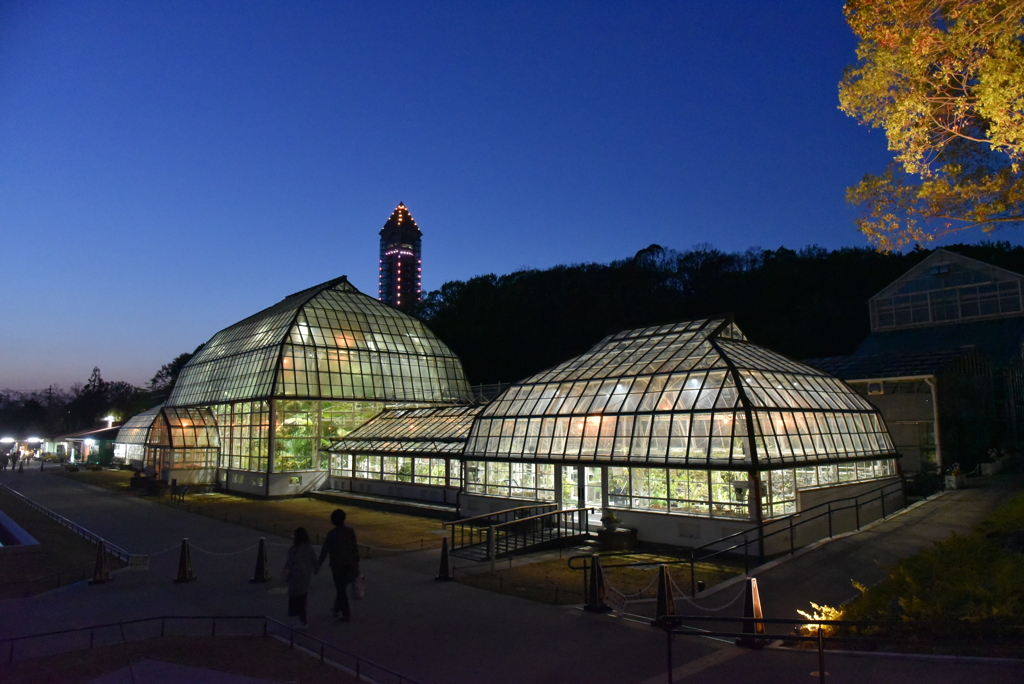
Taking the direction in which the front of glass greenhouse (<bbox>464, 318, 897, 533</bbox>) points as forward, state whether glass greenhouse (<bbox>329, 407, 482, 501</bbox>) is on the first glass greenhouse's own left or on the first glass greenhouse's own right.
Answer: on the first glass greenhouse's own right

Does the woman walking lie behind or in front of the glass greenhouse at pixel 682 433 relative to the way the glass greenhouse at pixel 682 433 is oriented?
in front

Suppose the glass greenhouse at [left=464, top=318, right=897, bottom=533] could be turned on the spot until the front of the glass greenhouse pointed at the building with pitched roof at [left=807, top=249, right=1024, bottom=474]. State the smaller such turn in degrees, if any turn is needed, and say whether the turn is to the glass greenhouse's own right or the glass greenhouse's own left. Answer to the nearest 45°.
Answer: approximately 180°

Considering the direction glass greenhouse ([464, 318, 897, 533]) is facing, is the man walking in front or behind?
in front

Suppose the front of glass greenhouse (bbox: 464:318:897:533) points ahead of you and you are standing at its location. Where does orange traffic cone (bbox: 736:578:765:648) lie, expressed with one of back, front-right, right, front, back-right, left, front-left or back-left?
front-left

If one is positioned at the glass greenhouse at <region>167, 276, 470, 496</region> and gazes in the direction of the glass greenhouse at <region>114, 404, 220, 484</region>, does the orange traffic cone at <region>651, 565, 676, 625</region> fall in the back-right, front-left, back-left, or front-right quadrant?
back-left

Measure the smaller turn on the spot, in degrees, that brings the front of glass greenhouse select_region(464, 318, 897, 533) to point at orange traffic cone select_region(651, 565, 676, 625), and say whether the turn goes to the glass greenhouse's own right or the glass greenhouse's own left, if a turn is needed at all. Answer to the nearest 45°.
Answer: approximately 45° to the glass greenhouse's own left

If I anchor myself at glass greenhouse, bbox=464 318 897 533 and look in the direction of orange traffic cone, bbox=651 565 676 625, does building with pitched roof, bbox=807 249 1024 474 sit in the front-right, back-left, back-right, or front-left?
back-left

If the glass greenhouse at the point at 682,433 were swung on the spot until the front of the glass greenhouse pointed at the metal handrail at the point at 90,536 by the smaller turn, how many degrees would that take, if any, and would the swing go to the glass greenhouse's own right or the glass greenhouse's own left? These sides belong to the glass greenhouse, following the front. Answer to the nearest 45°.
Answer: approximately 45° to the glass greenhouse's own right

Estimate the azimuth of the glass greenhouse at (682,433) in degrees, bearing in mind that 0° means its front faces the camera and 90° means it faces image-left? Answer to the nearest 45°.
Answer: approximately 45°
